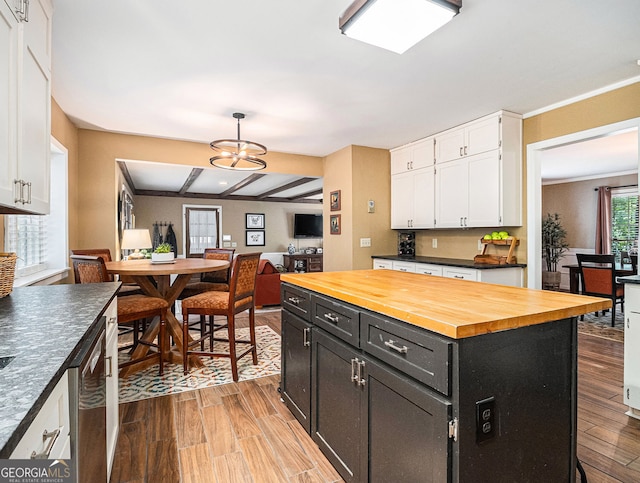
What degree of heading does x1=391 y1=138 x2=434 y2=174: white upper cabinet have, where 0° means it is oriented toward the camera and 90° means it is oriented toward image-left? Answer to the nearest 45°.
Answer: approximately 45°

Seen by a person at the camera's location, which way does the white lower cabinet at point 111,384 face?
facing to the right of the viewer

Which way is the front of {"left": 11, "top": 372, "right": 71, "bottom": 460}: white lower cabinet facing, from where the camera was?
facing to the right of the viewer

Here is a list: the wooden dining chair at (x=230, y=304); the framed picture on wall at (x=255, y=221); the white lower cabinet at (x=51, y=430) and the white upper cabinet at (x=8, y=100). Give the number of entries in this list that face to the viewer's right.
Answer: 2

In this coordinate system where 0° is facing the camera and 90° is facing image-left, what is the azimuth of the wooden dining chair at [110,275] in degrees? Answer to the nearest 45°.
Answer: approximately 225°

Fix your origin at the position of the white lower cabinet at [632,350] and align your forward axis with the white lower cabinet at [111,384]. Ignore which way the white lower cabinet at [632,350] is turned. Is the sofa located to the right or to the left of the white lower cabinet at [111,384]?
right

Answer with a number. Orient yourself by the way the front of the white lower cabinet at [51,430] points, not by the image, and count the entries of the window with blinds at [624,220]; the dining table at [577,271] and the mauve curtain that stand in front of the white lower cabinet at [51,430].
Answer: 3

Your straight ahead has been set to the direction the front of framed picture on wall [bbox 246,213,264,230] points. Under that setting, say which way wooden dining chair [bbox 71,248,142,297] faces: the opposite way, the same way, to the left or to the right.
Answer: to the left

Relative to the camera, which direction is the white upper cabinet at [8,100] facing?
to the viewer's right

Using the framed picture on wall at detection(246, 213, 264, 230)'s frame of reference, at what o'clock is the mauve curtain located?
The mauve curtain is roughly at 10 o'clock from the framed picture on wall.

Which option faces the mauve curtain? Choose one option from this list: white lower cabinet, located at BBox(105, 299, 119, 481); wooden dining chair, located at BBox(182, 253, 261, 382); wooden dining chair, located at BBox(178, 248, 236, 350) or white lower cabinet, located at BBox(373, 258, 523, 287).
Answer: white lower cabinet, located at BBox(105, 299, 119, 481)

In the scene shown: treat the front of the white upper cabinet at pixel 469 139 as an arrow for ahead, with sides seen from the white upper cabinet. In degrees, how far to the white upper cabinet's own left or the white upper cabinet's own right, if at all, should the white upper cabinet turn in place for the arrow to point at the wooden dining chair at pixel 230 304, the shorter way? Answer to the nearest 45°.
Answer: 0° — it already faces it

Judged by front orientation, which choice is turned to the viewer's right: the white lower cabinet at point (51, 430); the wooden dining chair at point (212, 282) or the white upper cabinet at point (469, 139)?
the white lower cabinet

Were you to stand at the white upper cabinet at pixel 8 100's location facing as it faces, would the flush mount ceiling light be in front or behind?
in front
